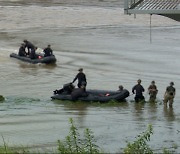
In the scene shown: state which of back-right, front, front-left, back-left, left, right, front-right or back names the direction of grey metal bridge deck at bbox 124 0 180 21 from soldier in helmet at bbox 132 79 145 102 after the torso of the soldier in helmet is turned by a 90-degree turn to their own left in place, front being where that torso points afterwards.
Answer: right

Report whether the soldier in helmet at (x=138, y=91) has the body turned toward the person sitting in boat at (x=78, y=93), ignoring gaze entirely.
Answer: no
